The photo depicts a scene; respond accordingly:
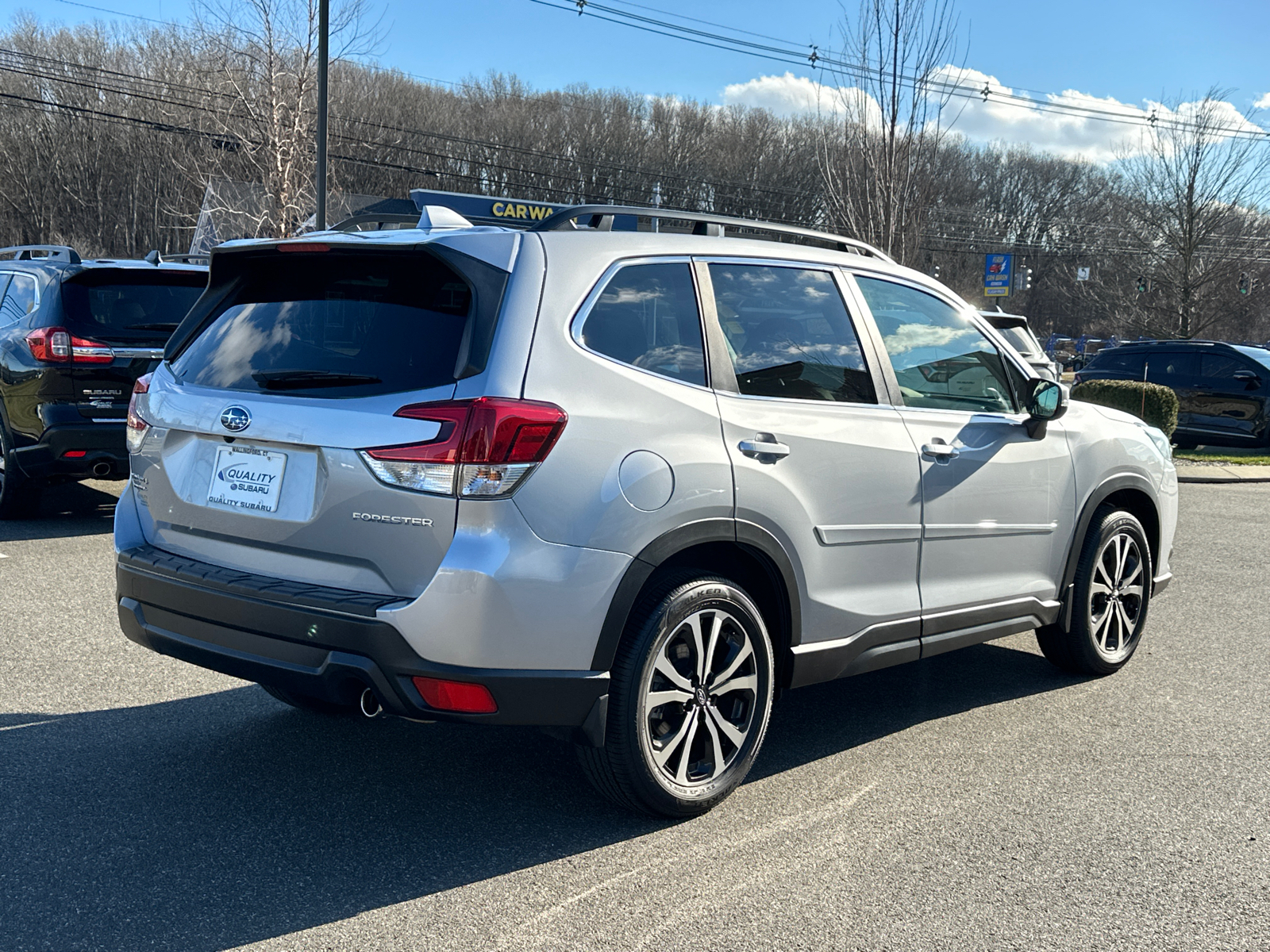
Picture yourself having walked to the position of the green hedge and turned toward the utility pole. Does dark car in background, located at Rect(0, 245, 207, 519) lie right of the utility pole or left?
left

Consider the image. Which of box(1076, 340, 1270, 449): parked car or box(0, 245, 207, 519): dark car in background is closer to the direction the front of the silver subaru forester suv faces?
the parked car

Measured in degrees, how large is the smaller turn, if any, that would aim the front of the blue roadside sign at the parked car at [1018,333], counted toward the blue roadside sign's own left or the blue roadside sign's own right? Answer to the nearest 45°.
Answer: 0° — it already faces it

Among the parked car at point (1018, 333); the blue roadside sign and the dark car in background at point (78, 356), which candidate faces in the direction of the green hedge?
the blue roadside sign

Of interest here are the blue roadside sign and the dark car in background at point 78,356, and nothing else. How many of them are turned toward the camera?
1

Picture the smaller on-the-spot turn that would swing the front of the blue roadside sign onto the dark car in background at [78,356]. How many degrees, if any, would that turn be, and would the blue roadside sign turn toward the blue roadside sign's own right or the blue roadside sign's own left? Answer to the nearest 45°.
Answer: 0° — it already faces it

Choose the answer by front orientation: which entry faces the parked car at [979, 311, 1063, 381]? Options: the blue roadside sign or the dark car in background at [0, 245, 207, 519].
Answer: the blue roadside sign

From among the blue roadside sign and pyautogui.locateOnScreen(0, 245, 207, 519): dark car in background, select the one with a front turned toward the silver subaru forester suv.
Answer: the blue roadside sign
